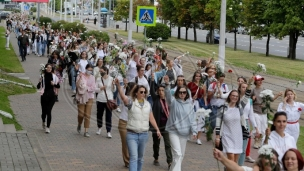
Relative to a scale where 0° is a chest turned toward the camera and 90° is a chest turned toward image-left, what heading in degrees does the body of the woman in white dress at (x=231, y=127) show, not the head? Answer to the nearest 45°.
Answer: approximately 0°

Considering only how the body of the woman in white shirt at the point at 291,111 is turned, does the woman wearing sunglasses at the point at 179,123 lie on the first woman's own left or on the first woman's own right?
on the first woman's own right

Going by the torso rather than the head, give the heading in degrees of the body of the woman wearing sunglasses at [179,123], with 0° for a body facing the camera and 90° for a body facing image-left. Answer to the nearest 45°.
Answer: approximately 0°

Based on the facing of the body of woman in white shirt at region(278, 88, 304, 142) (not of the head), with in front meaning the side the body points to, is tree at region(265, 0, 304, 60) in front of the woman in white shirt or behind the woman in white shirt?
behind

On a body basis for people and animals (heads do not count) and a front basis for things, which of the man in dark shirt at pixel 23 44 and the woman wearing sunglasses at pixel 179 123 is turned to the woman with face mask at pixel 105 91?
the man in dark shirt

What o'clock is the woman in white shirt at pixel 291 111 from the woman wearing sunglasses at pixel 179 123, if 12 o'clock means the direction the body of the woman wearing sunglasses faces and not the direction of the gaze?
The woman in white shirt is roughly at 8 o'clock from the woman wearing sunglasses.

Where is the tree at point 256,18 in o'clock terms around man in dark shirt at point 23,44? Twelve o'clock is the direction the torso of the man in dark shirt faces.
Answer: The tree is roughly at 8 o'clock from the man in dark shirt.
